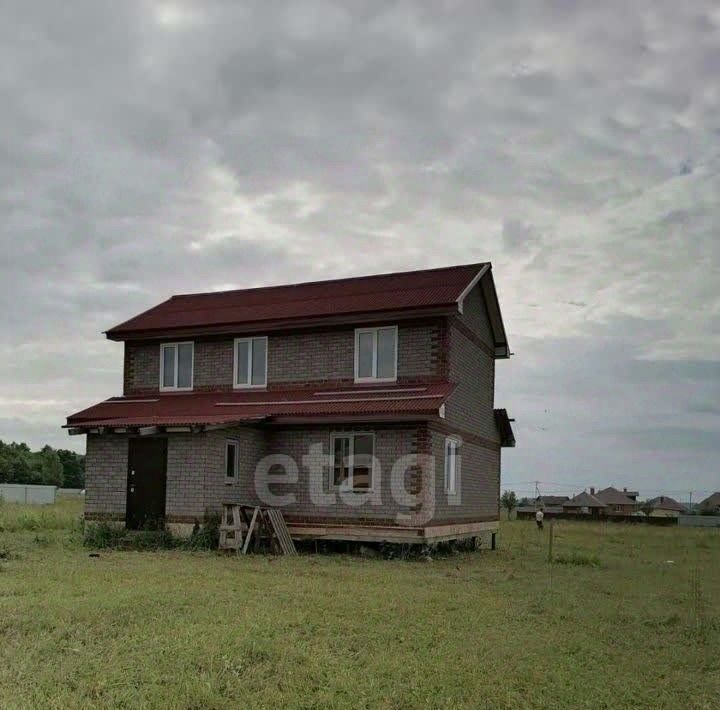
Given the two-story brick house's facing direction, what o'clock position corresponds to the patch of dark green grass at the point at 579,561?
The patch of dark green grass is roughly at 8 o'clock from the two-story brick house.

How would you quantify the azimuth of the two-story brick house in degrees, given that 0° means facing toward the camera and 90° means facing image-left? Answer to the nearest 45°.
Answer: approximately 45°

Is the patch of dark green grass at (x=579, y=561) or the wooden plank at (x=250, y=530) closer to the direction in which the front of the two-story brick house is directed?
the wooden plank
